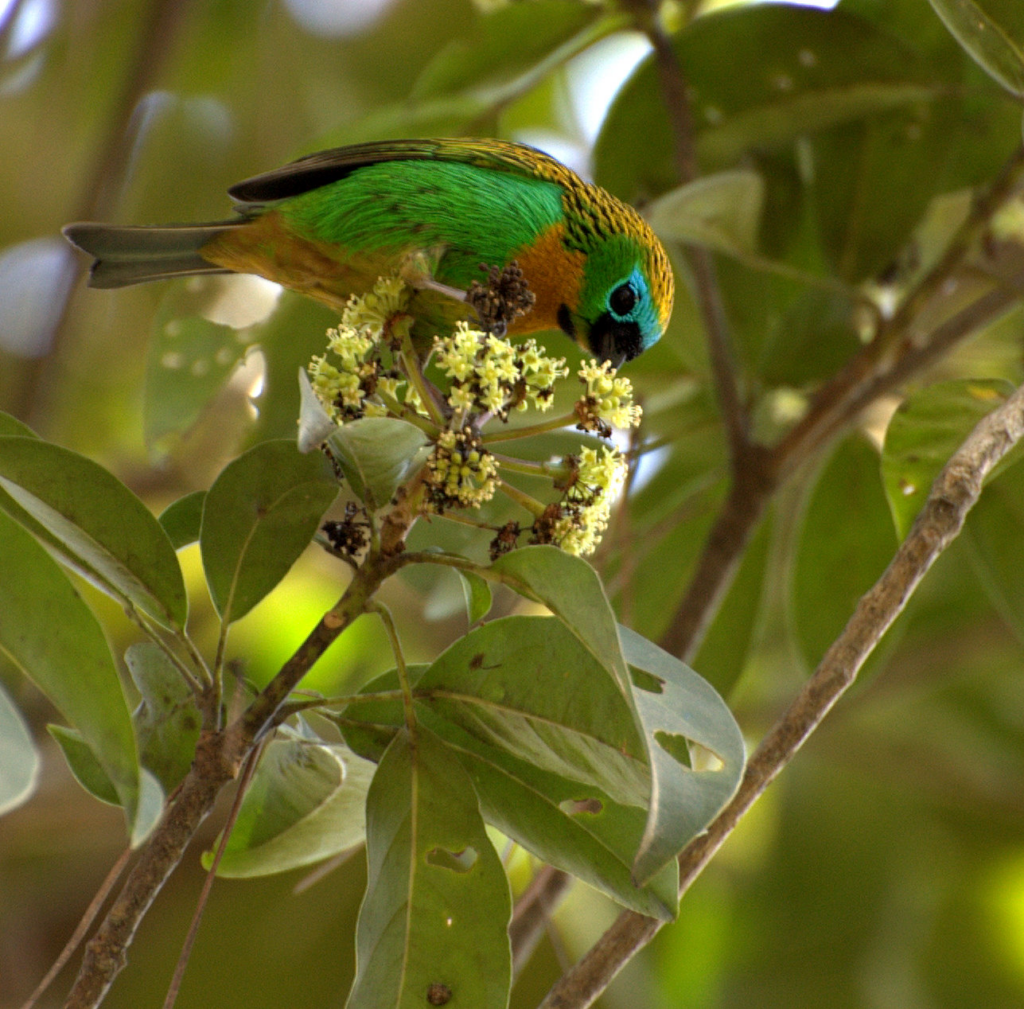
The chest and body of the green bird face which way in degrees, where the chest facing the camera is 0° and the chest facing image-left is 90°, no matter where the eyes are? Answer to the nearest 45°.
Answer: approximately 270°

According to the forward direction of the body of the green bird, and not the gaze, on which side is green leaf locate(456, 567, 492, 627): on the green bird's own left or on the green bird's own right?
on the green bird's own right

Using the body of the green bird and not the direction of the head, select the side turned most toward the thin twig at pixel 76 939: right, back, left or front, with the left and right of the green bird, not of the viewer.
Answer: back

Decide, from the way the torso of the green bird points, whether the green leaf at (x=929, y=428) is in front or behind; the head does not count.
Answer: in front

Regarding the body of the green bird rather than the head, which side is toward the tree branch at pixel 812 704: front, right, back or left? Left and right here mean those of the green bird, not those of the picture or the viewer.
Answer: front

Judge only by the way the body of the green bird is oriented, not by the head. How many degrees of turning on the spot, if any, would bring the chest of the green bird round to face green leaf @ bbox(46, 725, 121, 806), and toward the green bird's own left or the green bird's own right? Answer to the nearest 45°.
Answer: approximately 180°

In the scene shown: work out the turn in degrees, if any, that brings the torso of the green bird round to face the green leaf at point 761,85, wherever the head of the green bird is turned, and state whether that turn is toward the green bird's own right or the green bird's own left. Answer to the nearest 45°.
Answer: approximately 45° to the green bird's own left

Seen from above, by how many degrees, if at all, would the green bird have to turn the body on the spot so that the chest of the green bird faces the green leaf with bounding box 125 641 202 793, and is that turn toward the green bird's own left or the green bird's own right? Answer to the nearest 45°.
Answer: approximately 180°

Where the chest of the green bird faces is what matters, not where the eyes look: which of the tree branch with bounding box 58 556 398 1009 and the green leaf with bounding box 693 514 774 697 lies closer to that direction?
the green leaf

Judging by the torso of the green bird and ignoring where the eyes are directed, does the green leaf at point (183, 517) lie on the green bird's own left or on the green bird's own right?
on the green bird's own right

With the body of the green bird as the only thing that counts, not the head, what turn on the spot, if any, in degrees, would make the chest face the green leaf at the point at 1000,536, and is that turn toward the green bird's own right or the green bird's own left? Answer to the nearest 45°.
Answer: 0° — it already faces it
